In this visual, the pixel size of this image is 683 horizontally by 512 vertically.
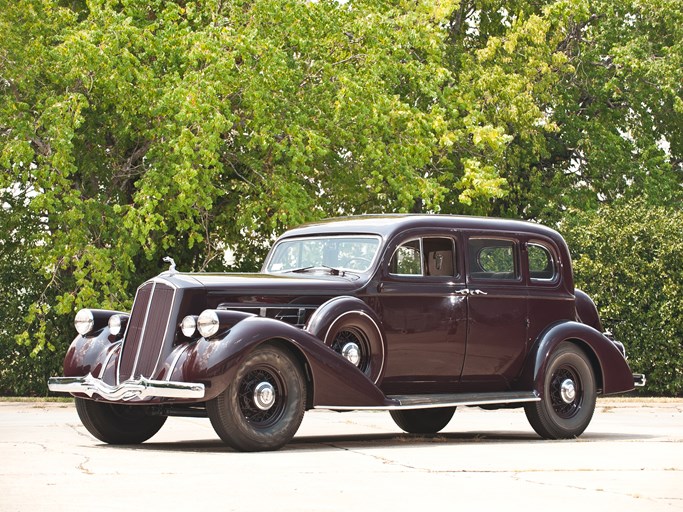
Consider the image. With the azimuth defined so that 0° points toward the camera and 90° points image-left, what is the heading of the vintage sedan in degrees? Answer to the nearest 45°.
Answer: approximately 45°

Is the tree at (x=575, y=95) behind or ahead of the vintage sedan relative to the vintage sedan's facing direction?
behind
